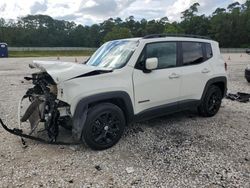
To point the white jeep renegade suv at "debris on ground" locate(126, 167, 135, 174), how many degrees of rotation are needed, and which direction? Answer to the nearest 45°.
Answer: approximately 45° to its left

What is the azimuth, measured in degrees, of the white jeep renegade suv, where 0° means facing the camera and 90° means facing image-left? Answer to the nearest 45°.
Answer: approximately 45°
